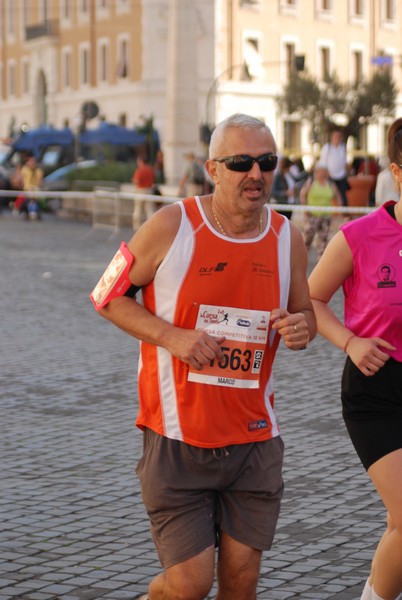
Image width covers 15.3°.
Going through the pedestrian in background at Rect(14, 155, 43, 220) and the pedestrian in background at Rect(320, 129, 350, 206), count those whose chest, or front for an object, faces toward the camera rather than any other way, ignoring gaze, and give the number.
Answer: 2

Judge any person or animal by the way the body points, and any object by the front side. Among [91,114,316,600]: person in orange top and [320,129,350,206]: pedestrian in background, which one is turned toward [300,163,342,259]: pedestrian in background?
[320,129,350,206]: pedestrian in background

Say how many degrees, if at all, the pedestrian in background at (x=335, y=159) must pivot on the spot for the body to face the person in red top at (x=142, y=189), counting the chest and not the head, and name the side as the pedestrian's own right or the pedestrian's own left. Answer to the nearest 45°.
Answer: approximately 135° to the pedestrian's own right

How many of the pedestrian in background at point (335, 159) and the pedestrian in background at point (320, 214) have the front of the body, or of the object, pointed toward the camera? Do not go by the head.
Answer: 2

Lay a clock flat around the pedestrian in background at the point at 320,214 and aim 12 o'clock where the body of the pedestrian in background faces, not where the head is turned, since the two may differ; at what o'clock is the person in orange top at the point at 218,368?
The person in orange top is roughly at 12 o'clock from the pedestrian in background.

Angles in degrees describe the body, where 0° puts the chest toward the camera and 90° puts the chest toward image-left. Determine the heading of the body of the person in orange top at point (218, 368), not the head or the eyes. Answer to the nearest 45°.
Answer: approximately 315°

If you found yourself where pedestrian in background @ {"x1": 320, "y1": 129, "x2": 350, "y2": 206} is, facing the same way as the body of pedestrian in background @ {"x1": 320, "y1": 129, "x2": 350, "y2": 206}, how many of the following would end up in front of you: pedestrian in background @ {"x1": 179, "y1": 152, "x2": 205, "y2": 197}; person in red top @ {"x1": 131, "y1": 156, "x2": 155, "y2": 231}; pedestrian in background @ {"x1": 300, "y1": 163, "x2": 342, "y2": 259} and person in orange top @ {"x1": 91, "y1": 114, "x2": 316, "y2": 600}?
2

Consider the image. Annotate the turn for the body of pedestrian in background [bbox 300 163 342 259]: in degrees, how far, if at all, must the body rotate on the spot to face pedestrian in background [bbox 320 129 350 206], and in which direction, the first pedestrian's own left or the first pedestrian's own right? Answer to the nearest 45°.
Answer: approximately 180°

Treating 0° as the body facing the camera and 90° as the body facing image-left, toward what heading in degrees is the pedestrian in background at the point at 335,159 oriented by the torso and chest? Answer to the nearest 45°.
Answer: approximately 0°
